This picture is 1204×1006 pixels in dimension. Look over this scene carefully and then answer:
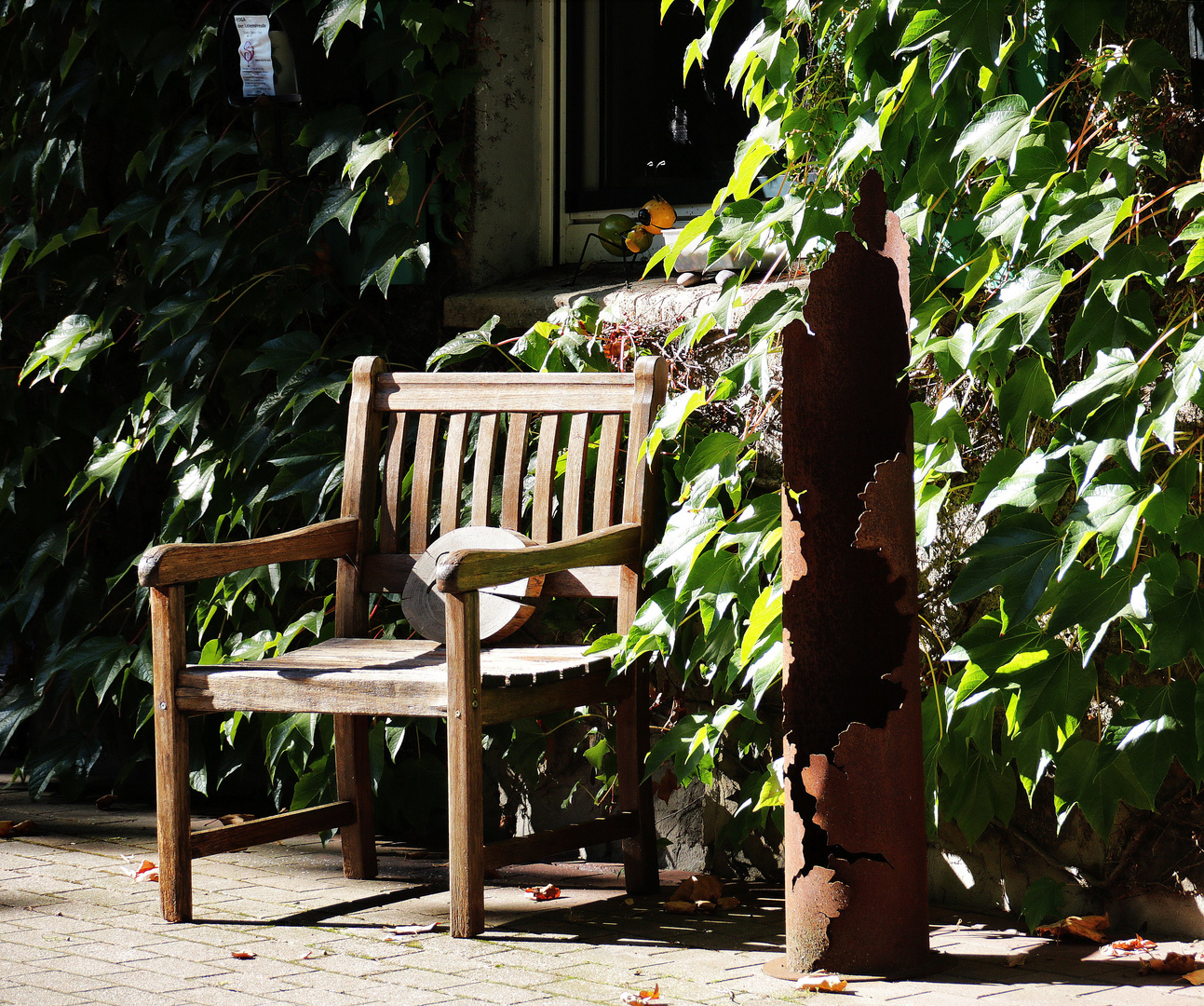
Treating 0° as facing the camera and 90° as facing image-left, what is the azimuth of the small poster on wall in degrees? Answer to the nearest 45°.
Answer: approximately 0°

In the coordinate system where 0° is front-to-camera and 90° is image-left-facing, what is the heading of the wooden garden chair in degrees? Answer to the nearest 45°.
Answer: approximately 45°

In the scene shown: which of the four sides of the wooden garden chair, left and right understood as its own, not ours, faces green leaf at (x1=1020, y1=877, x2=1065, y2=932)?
left
